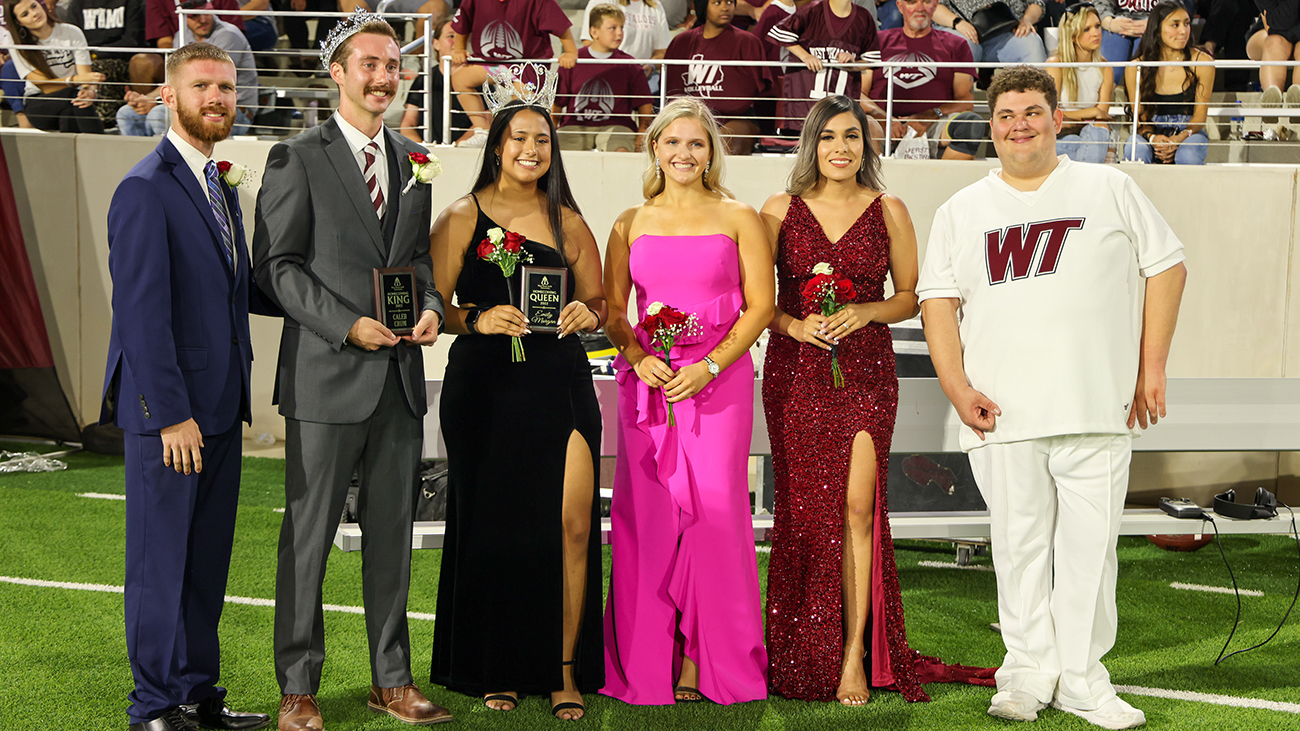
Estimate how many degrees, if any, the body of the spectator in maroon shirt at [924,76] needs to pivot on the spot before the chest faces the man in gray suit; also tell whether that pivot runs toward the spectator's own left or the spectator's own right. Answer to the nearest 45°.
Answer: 0° — they already face them

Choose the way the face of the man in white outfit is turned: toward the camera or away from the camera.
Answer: toward the camera

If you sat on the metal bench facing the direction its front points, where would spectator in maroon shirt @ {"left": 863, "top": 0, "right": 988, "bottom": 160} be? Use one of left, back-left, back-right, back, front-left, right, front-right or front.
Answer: back

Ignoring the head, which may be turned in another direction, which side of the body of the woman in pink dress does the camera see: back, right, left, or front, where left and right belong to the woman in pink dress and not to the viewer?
front

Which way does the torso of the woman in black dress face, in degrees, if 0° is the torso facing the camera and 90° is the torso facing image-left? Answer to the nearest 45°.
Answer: approximately 0°

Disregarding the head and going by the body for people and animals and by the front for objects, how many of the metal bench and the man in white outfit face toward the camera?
2

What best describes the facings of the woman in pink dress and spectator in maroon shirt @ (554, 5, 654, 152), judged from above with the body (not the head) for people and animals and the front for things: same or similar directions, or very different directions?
same or similar directions

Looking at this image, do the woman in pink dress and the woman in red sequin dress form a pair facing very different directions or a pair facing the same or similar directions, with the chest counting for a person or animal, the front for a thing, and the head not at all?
same or similar directions

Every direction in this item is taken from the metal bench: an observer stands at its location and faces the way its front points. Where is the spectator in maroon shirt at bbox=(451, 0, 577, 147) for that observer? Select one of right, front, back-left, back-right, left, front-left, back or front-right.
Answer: back-right

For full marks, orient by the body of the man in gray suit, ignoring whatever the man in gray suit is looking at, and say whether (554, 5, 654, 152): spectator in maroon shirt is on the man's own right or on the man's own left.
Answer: on the man's own left

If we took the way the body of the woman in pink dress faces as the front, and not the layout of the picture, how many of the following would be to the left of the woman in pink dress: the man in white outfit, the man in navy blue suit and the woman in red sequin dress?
2

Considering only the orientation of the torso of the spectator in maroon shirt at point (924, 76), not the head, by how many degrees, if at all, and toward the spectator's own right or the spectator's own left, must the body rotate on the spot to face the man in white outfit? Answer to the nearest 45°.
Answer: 0° — they already face them

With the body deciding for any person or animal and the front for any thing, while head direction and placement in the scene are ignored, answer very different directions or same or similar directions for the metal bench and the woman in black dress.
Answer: same or similar directions

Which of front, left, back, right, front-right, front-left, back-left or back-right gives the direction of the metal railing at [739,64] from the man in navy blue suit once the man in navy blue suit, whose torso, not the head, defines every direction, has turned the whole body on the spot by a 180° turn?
right

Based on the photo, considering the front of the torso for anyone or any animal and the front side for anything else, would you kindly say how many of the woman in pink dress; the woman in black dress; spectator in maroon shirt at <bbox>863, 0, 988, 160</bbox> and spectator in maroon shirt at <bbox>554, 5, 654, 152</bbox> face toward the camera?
4

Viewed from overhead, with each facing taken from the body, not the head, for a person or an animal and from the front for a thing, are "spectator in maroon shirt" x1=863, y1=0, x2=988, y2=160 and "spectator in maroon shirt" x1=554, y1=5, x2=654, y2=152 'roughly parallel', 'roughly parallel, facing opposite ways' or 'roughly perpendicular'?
roughly parallel
